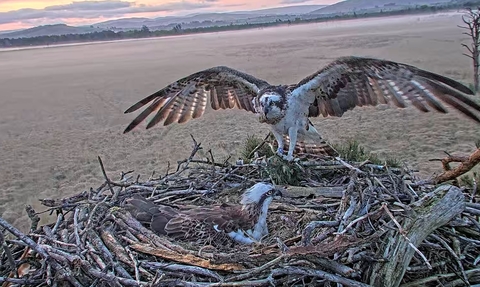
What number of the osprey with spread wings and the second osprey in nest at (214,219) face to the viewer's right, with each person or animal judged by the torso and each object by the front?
1

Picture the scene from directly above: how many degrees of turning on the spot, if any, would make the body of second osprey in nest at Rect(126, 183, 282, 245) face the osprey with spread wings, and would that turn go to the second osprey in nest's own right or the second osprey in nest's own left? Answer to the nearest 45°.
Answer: approximately 45° to the second osprey in nest's own left

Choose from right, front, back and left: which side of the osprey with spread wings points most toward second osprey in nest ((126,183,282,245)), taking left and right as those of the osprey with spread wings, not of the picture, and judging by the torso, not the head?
front

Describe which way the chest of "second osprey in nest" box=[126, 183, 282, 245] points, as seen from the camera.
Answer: to the viewer's right
